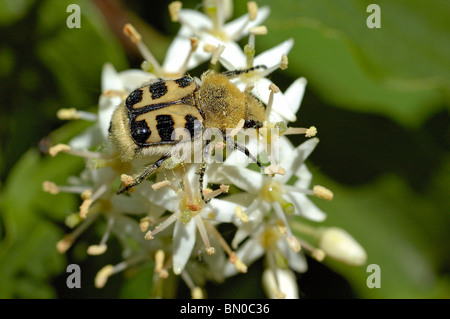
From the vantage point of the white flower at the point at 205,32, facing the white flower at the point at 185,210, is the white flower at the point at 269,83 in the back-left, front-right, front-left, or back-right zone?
front-left

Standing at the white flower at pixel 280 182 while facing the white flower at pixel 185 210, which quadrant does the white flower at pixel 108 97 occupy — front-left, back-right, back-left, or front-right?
front-right

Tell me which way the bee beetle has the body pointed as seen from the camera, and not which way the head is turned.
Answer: to the viewer's right

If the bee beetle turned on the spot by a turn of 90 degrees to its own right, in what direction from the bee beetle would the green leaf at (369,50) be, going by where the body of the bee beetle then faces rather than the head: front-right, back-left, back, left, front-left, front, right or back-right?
back-left
